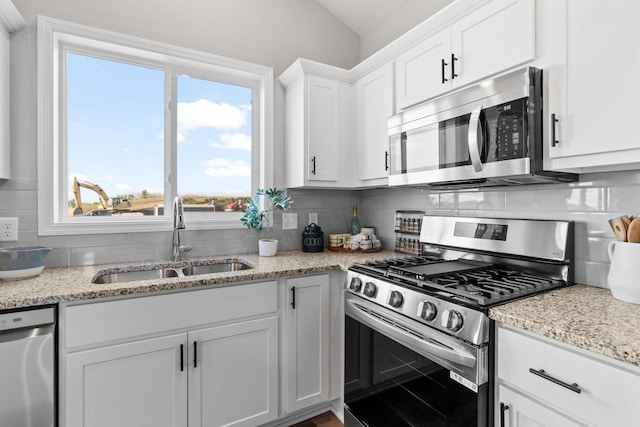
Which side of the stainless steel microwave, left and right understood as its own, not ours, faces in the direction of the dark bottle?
right

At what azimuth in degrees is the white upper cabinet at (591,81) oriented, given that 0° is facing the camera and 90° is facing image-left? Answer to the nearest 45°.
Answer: approximately 45°

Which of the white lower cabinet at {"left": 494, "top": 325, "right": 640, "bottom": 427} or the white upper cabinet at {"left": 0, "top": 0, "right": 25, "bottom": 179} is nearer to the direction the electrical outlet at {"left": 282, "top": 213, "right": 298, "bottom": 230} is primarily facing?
the white lower cabinet

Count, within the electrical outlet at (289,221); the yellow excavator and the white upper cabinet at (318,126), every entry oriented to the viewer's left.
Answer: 1

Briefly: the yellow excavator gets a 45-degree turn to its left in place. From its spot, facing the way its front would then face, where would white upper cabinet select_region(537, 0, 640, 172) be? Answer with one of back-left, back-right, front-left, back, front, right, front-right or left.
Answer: left

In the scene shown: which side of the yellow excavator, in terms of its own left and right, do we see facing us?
left

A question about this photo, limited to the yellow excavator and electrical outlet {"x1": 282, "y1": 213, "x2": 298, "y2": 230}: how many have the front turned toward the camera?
1

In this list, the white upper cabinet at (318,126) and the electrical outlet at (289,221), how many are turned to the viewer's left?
0

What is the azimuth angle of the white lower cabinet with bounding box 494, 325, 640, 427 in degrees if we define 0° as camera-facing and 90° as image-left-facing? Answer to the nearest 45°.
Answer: approximately 45°
